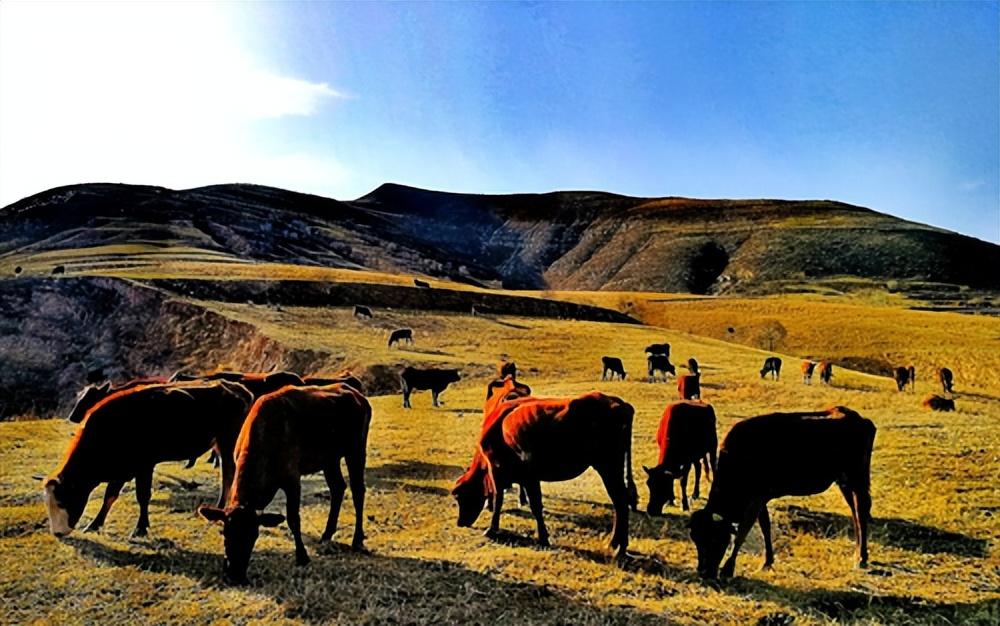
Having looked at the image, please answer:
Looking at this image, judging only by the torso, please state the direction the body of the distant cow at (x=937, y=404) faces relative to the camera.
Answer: to the viewer's left

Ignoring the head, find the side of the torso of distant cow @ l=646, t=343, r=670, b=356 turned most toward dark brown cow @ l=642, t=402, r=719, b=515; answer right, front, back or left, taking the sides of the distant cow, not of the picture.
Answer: left

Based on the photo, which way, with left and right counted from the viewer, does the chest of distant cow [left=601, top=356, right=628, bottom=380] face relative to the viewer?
facing to the right of the viewer

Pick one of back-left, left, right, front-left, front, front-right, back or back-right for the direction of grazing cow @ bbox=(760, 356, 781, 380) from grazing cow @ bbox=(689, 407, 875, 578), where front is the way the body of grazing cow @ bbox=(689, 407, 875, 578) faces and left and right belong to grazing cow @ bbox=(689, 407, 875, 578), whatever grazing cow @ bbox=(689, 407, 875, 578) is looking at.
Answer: right

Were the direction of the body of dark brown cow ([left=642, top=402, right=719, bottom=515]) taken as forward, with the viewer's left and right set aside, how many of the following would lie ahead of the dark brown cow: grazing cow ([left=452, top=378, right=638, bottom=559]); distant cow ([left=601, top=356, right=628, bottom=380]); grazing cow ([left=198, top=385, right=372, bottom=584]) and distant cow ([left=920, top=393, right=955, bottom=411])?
2

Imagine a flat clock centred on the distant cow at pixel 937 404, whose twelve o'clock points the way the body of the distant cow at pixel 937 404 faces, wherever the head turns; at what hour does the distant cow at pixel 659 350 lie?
the distant cow at pixel 659 350 is roughly at 1 o'clock from the distant cow at pixel 937 404.

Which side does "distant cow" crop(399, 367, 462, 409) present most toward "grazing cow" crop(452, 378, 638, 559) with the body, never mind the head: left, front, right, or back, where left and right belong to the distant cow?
right

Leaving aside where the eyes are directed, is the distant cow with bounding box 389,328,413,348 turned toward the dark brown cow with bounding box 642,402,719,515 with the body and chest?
no

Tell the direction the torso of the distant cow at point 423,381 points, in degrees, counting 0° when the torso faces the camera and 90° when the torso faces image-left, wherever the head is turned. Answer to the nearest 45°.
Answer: approximately 270°

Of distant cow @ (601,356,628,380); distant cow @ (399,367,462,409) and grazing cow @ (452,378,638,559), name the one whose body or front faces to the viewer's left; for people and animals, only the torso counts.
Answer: the grazing cow

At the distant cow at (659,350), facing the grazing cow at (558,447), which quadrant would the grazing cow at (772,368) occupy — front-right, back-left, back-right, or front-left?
front-left

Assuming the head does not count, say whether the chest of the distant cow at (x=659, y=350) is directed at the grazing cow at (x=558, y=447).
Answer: no

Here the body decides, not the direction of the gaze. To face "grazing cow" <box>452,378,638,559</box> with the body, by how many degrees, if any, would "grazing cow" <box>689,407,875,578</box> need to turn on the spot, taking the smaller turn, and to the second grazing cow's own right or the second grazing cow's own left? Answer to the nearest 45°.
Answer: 0° — it already faces it

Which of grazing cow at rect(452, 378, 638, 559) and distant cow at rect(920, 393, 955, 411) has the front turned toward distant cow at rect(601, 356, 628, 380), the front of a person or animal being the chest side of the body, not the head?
distant cow at rect(920, 393, 955, 411)

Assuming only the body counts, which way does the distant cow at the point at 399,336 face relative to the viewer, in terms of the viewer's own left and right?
facing to the left of the viewer

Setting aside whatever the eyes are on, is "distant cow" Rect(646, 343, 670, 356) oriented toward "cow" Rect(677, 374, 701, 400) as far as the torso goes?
no

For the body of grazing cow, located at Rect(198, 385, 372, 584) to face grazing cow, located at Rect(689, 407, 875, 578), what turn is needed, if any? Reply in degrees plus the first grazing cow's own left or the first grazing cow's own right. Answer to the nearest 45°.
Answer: approximately 135° to the first grazing cow's own left

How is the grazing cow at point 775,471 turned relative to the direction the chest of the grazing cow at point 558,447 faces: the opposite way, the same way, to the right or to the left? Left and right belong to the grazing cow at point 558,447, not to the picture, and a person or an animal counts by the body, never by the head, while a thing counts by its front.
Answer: the same way

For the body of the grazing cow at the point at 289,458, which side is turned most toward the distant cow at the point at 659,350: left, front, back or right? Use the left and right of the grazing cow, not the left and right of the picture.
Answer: back

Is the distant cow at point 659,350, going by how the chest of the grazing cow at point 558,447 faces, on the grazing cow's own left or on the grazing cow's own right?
on the grazing cow's own right
